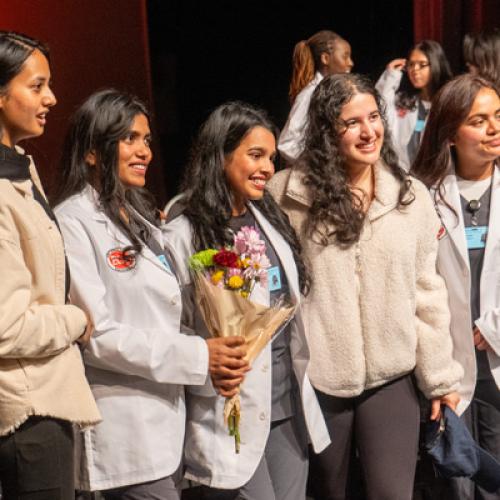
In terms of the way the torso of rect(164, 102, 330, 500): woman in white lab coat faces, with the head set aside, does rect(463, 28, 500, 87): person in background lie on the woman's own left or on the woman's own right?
on the woman's own left

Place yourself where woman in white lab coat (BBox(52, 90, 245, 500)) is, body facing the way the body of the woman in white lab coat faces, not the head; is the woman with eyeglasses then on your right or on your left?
on your left

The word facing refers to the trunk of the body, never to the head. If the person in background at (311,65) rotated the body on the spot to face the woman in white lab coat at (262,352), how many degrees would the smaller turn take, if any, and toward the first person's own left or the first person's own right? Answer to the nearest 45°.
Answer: approximately 90° to the first person's own right

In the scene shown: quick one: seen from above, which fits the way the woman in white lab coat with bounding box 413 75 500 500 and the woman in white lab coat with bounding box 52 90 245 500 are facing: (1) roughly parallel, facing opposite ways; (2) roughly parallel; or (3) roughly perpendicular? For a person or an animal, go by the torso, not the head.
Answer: roughly parallel

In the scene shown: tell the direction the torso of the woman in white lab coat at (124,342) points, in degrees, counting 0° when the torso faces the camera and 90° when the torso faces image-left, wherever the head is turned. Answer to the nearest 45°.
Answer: approximately 315°

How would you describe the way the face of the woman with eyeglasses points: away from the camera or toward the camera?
toward the camera

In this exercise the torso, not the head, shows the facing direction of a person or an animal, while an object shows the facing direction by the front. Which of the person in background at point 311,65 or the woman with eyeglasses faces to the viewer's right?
the person in background

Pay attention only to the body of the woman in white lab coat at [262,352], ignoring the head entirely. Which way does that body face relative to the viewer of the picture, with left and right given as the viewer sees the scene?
facing the viewer and to the right of the viewer

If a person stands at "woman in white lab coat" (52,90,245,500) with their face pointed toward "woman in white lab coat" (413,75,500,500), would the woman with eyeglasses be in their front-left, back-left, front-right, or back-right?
front-left

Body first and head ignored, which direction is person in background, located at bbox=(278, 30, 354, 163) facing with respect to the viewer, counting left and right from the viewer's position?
facing to the right of the viewer

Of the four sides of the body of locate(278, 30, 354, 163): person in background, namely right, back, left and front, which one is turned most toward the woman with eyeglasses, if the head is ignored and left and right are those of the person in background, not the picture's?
front

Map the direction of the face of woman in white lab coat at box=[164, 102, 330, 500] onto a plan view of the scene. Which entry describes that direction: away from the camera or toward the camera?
toward the camera

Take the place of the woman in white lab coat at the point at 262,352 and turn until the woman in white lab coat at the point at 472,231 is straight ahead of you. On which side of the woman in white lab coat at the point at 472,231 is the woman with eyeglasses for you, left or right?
left

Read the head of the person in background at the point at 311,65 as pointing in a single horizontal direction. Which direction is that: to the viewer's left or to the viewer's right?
to the viewer's right

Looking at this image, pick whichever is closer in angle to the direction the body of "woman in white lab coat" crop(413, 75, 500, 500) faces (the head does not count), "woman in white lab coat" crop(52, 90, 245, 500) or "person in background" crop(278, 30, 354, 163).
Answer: the woman in white lab coat

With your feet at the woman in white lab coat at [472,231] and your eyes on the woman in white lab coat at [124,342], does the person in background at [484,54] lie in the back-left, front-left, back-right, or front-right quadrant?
back-right

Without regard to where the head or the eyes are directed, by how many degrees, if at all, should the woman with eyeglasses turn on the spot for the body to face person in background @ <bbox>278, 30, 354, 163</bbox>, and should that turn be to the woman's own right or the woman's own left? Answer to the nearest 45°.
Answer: approximately 45° to the woman's own right

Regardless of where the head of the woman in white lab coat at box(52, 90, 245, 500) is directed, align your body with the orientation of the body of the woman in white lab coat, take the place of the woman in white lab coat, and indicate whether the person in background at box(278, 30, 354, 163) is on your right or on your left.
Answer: on your left

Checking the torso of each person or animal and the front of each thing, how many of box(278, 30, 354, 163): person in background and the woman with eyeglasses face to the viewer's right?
1
